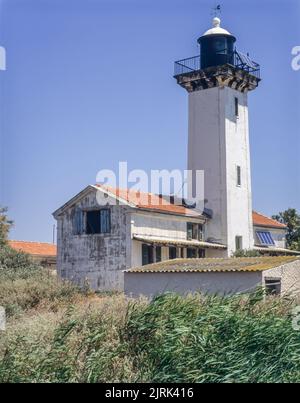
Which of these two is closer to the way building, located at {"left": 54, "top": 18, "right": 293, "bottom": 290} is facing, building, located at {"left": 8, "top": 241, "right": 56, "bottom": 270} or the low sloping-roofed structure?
the low sloping-roofed structure

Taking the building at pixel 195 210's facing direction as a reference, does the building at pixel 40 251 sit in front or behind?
behind

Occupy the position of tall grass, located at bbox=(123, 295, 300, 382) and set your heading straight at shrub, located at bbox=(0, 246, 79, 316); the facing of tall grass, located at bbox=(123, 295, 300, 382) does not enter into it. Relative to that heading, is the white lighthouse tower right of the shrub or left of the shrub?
right

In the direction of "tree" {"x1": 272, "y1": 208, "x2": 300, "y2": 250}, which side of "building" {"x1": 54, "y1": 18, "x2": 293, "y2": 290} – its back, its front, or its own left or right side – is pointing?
left

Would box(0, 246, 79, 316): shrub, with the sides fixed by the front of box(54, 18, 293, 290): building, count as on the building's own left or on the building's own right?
on the building's own right

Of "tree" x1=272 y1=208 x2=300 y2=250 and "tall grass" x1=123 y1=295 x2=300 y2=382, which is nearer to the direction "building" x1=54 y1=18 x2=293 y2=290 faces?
the tall grass

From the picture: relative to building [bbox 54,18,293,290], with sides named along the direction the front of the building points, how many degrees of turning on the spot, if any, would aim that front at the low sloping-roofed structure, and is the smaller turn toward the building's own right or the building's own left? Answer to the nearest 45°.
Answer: approximately 45° to the building's own right

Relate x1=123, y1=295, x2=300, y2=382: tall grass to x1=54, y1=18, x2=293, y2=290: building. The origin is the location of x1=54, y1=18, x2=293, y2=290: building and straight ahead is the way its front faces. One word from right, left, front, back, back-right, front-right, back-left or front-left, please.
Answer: front-right

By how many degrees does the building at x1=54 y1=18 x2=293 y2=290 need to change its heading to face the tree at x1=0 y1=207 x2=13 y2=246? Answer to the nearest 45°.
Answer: approximately 135° to its right

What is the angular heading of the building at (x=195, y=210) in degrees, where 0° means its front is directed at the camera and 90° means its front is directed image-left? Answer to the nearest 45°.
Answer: approximately 315°
